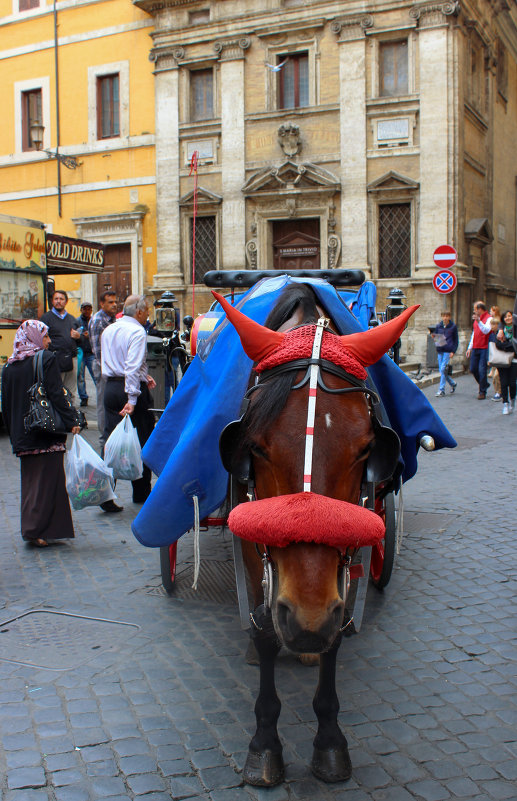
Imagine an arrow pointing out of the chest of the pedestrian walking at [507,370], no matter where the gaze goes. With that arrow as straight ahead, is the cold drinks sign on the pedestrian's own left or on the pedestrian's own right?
on the pedestrian's own right

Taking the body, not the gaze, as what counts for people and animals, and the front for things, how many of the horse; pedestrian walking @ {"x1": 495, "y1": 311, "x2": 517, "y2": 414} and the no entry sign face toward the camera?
3

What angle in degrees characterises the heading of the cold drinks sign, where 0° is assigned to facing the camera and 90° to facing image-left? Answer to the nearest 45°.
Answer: approximately 315°

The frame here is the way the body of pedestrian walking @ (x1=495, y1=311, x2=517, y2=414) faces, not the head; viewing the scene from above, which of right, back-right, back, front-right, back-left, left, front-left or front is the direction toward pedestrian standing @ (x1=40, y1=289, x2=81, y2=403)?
front-right

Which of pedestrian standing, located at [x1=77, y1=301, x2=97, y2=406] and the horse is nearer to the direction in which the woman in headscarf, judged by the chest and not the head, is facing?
the pedestrian standing
